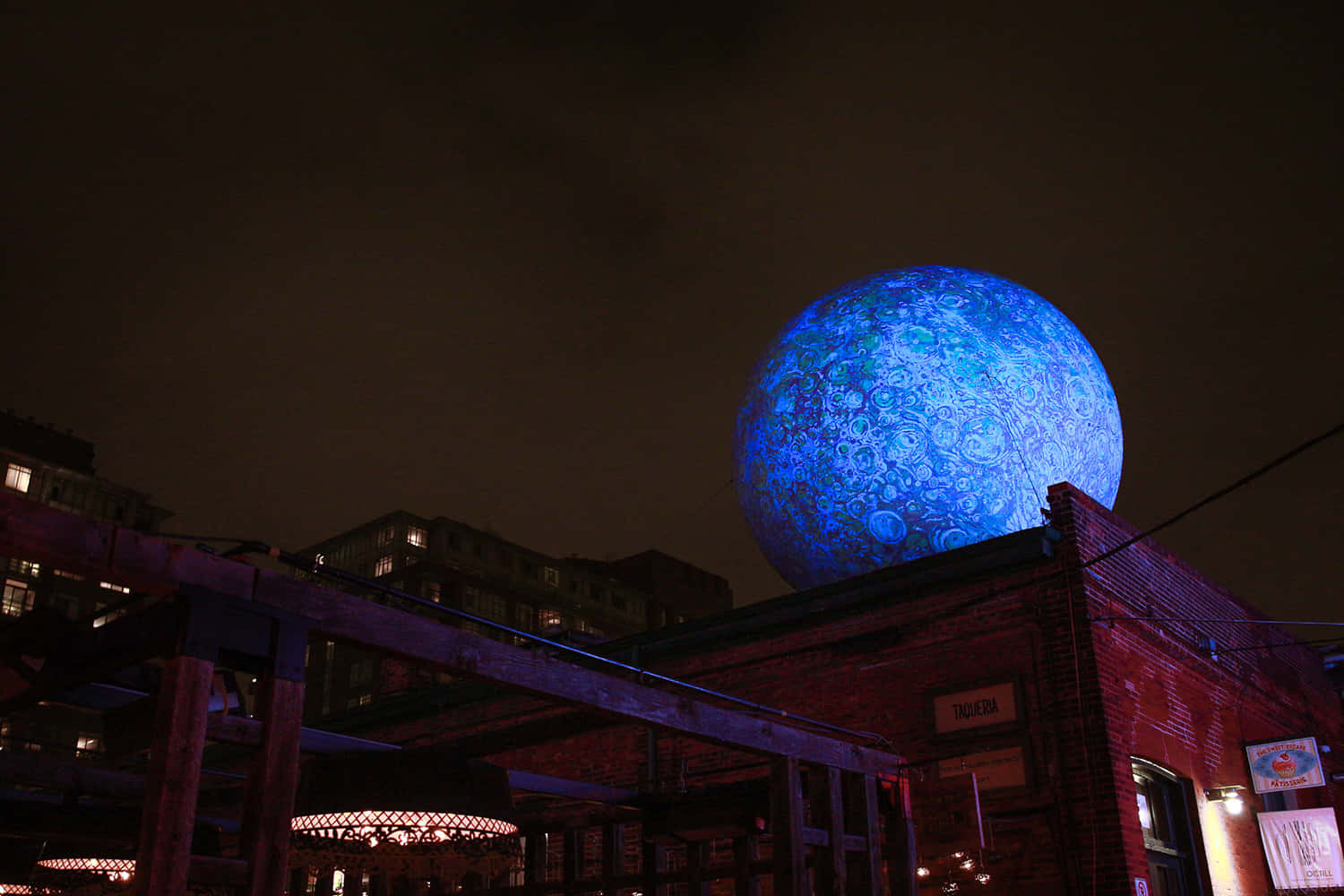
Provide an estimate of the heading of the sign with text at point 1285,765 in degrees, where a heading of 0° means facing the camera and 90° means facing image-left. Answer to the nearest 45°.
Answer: approximately 0°

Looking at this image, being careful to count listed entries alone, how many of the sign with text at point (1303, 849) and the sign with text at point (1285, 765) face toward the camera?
2

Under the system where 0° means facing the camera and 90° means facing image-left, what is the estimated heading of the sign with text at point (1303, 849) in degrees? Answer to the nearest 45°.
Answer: approximately 0°

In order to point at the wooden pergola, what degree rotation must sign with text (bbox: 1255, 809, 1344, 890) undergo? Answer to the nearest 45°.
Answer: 0° — it already faces it

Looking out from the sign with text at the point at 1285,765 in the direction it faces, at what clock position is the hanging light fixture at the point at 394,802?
The hanging light fixture is roughly at 1 o'clock from the sign with text.

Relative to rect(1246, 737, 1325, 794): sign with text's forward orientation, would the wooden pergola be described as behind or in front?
in front
